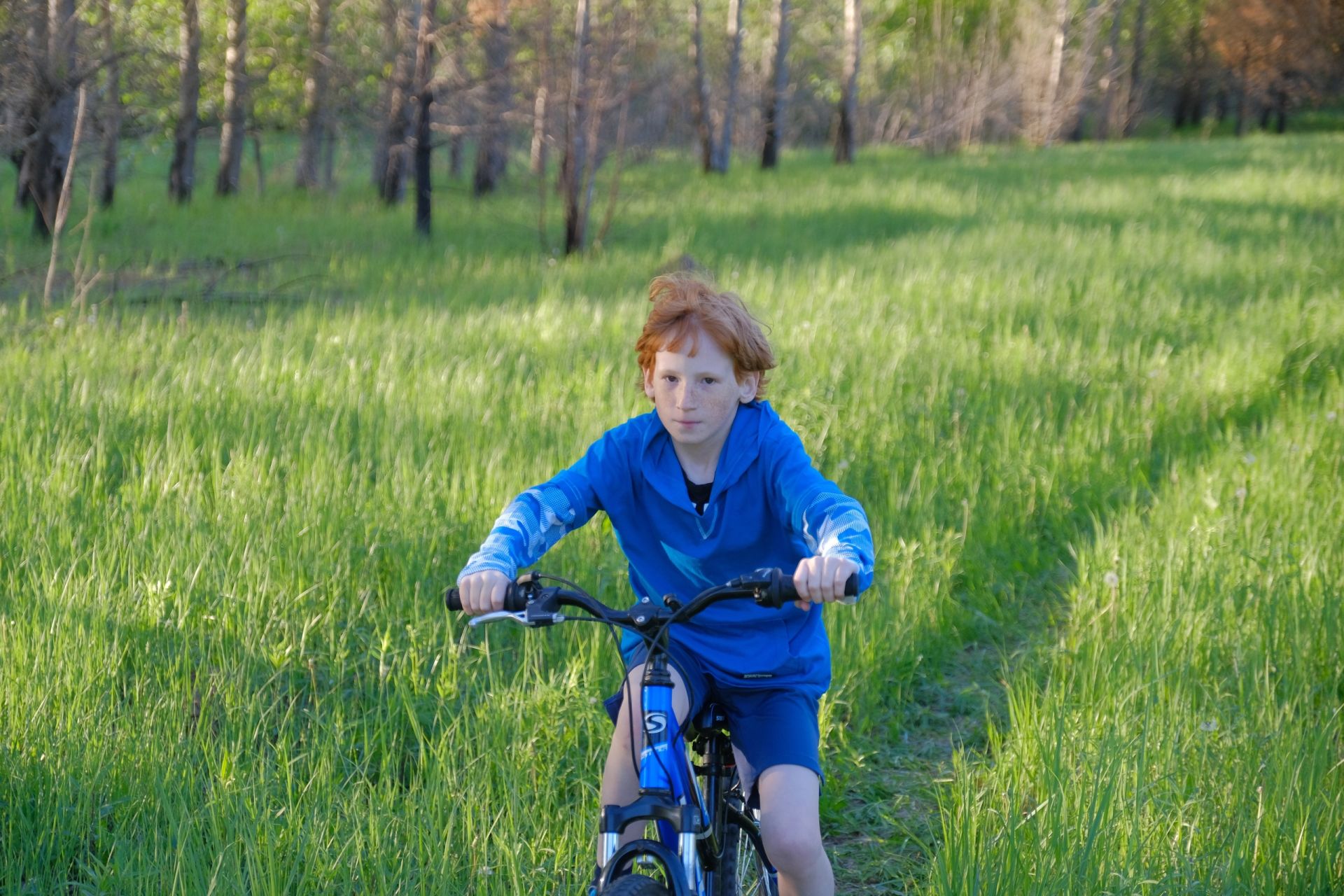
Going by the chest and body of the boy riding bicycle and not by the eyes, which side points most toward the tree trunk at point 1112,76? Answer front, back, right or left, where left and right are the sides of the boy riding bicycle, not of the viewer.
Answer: back

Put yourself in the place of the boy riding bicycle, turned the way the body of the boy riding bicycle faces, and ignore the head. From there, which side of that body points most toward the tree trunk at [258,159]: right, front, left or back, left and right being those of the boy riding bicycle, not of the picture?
back

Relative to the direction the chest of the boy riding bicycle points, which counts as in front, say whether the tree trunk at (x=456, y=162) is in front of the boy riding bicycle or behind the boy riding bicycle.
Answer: behind

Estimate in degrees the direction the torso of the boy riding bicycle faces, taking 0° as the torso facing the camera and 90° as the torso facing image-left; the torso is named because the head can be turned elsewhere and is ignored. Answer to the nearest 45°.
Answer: approximately 0°
